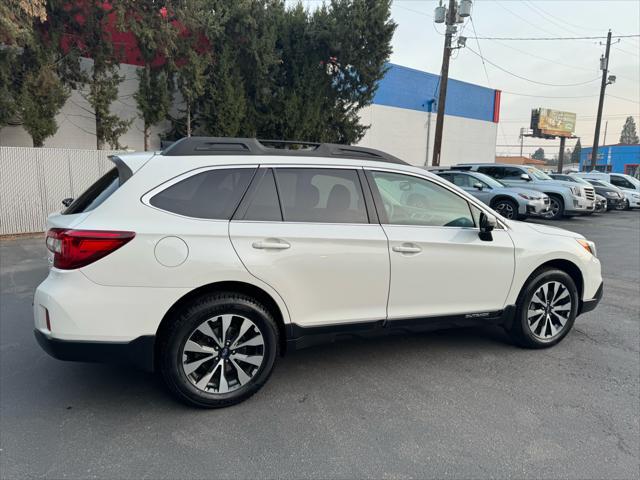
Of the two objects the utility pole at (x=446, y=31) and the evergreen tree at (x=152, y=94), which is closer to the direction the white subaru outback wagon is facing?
the utility pole

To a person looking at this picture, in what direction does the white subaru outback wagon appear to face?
facing away from the viewer and to the right of the viewer

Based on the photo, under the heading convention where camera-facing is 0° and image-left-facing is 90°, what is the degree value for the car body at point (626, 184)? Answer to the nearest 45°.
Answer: approximately 315°

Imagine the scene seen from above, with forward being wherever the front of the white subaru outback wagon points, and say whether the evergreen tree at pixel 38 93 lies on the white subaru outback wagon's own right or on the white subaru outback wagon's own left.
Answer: on the white subaru outback wagon's own left

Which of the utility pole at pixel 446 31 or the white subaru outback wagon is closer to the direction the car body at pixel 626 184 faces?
the white subaru outback wagon

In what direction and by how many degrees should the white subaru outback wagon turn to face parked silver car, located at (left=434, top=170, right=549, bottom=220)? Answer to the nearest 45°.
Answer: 0° — it already faces it

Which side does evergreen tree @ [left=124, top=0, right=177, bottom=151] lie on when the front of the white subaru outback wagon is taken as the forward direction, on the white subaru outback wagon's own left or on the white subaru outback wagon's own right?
on the white subaru outback wagon's own left

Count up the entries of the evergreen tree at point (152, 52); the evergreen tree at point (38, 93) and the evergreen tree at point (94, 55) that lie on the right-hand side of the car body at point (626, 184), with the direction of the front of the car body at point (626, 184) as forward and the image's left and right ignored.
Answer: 3

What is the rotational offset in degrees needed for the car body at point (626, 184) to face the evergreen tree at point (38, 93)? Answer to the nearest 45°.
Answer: approximately 90° to its right
